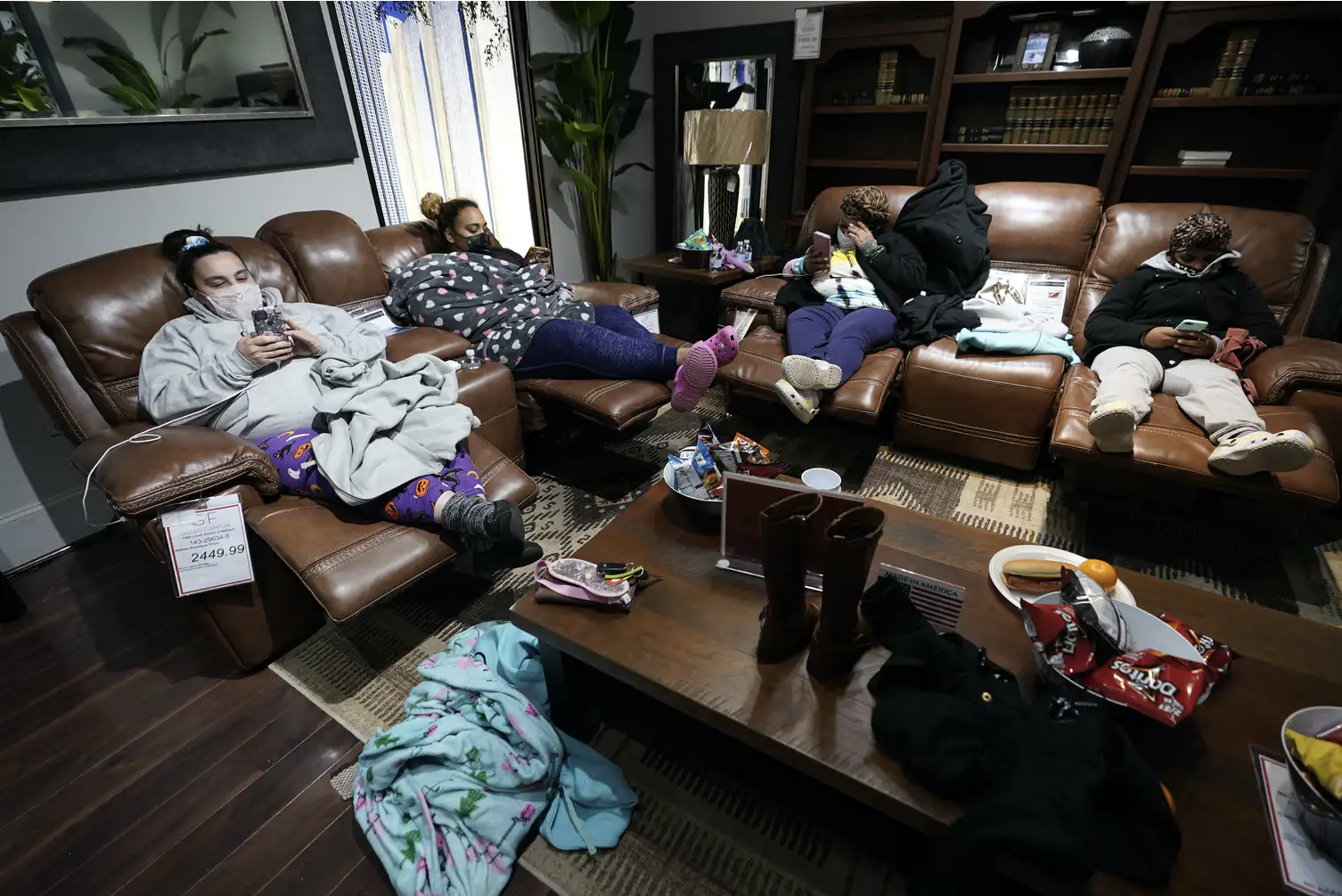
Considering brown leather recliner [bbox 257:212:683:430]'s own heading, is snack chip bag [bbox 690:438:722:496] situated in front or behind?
in front

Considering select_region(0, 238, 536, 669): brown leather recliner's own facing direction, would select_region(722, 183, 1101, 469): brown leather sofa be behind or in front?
in front

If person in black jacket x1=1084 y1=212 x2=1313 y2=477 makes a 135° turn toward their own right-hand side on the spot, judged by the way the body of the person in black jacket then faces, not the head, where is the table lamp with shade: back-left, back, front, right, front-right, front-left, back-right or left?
front-left

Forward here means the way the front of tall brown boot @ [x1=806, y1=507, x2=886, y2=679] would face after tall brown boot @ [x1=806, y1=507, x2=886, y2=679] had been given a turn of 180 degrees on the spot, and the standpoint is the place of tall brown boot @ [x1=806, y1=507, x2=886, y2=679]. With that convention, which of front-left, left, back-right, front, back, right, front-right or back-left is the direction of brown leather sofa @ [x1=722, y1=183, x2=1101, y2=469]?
front-left

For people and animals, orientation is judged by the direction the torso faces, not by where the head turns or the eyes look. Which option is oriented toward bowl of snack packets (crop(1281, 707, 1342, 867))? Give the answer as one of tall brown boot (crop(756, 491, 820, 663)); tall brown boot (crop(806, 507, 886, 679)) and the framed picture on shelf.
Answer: the framed picture on shelf

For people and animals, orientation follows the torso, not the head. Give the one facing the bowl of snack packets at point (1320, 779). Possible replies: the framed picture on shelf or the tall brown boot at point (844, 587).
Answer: the framed picture on shelf

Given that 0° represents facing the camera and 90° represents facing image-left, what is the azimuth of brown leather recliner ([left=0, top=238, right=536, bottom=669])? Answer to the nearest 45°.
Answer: approximately 315°

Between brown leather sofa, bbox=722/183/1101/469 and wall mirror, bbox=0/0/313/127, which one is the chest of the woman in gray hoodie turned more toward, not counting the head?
the brown leather sofa

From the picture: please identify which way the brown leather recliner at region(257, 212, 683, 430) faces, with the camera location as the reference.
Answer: facing the viewer and to the right of the viewer

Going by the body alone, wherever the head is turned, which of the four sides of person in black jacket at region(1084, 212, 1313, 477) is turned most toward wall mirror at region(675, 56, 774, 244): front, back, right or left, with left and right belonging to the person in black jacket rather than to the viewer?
right

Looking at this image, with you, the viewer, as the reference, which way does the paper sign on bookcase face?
facing the viewer

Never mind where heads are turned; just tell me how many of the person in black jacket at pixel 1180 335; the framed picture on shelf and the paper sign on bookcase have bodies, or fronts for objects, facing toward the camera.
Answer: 3

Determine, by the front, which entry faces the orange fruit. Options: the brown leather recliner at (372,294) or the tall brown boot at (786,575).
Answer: the brown leather recliner
